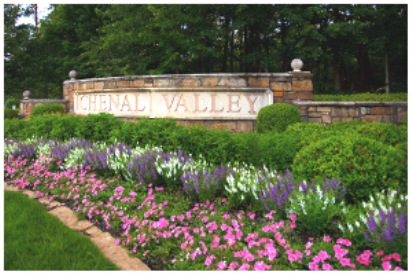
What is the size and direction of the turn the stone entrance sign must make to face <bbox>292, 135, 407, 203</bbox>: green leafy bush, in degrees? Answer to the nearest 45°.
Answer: approximately 45° to its left

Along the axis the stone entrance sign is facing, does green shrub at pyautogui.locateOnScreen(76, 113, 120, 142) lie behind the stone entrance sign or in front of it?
in front

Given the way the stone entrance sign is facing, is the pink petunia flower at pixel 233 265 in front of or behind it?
in front

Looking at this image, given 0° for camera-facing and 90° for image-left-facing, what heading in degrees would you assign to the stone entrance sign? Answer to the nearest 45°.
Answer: approximately 45°

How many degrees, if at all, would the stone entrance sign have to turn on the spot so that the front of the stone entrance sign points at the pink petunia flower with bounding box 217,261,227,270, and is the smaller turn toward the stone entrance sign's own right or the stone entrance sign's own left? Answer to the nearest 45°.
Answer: approximately 45° to the stone entrance sign's own left

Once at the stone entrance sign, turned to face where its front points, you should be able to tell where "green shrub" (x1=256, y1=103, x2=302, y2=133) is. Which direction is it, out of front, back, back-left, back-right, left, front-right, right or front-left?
left

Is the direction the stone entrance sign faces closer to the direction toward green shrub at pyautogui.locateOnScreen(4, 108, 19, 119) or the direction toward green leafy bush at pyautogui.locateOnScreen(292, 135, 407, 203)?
the green leafy bush

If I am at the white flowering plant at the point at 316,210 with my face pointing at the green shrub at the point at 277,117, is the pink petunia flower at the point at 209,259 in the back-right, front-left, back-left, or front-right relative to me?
back-left

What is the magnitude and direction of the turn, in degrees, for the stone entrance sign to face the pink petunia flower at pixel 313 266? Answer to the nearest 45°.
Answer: approximately 45° to its left

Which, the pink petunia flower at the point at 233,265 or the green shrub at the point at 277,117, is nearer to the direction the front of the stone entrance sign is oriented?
the pink petunia flower

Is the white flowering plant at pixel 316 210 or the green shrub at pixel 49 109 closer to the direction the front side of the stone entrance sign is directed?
the white flowering plant

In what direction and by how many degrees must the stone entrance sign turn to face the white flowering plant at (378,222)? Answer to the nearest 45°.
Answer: approximately 45° to its left
